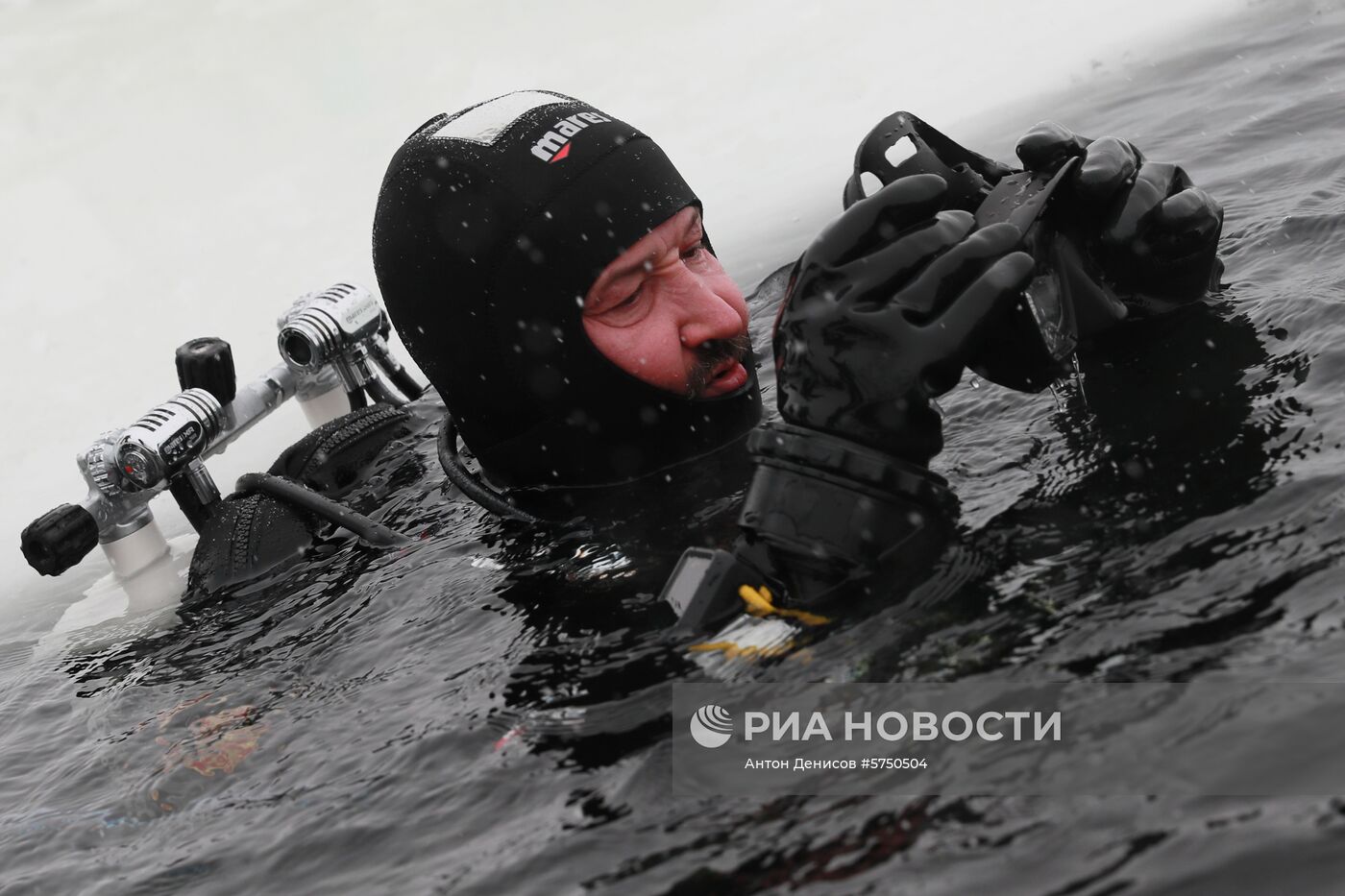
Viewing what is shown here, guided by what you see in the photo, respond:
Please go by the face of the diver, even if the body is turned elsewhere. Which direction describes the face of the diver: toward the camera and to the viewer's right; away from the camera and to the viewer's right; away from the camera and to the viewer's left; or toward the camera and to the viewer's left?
toward the camera and to the viewer's right

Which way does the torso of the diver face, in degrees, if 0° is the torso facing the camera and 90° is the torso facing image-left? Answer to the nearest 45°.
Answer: approximately 315°
